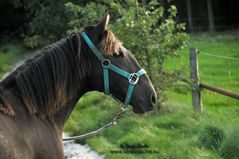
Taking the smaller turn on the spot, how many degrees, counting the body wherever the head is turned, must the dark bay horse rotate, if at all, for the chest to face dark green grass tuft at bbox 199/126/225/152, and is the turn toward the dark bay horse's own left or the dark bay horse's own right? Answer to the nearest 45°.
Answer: approximately 45° to the dark bay horse's own left

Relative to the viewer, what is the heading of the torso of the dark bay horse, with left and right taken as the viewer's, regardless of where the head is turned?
facing to the right of the viewer

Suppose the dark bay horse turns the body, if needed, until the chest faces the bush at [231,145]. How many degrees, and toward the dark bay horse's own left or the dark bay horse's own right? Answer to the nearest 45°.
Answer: approximately 45° to the dark bay horse's own left
